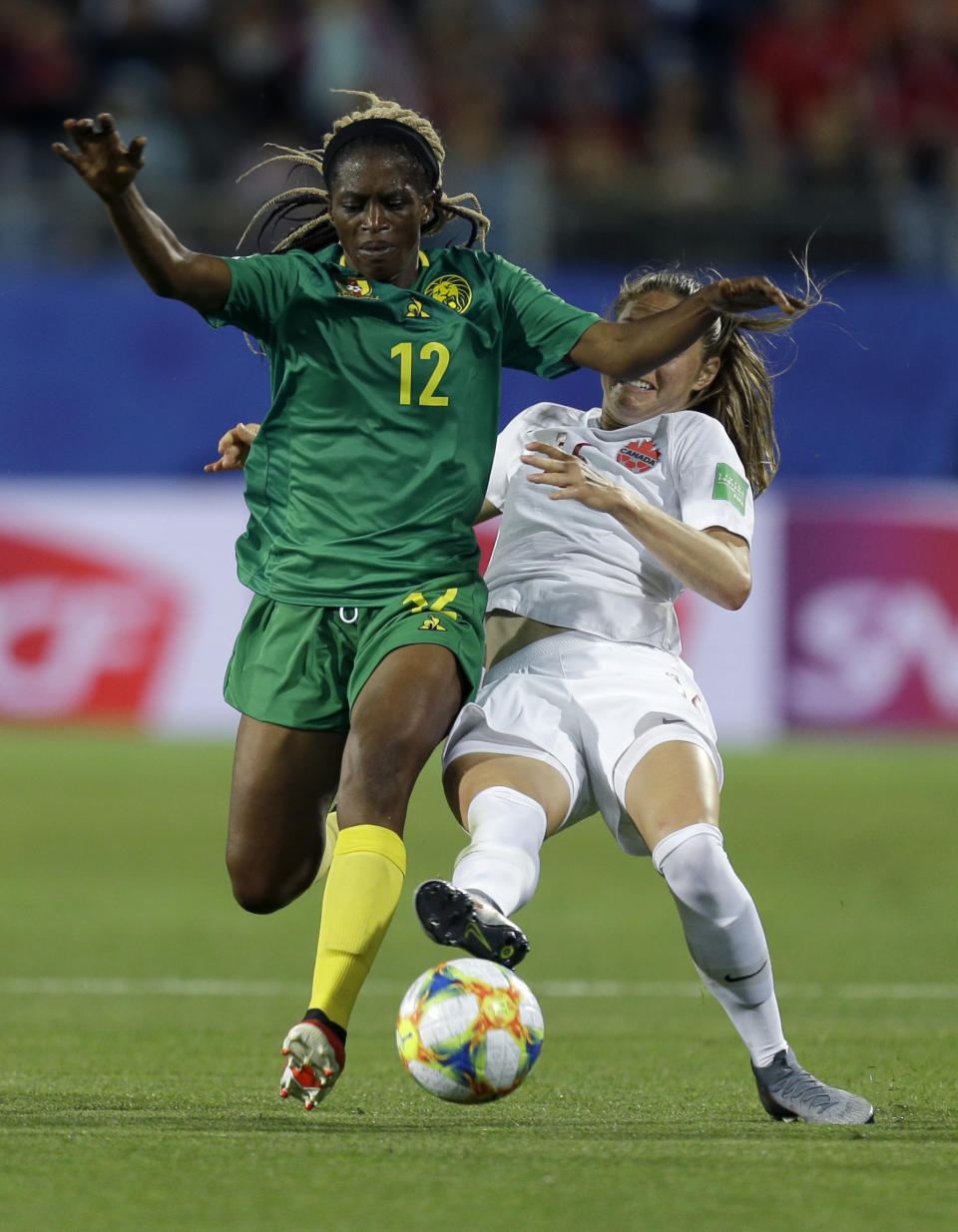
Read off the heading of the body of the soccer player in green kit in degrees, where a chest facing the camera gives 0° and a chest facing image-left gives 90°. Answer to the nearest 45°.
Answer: approximately 0°

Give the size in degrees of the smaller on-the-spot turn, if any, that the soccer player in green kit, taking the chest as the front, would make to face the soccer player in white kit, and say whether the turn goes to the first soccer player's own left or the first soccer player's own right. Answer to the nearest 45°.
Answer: approximately 90° to the first soccer player's own left
